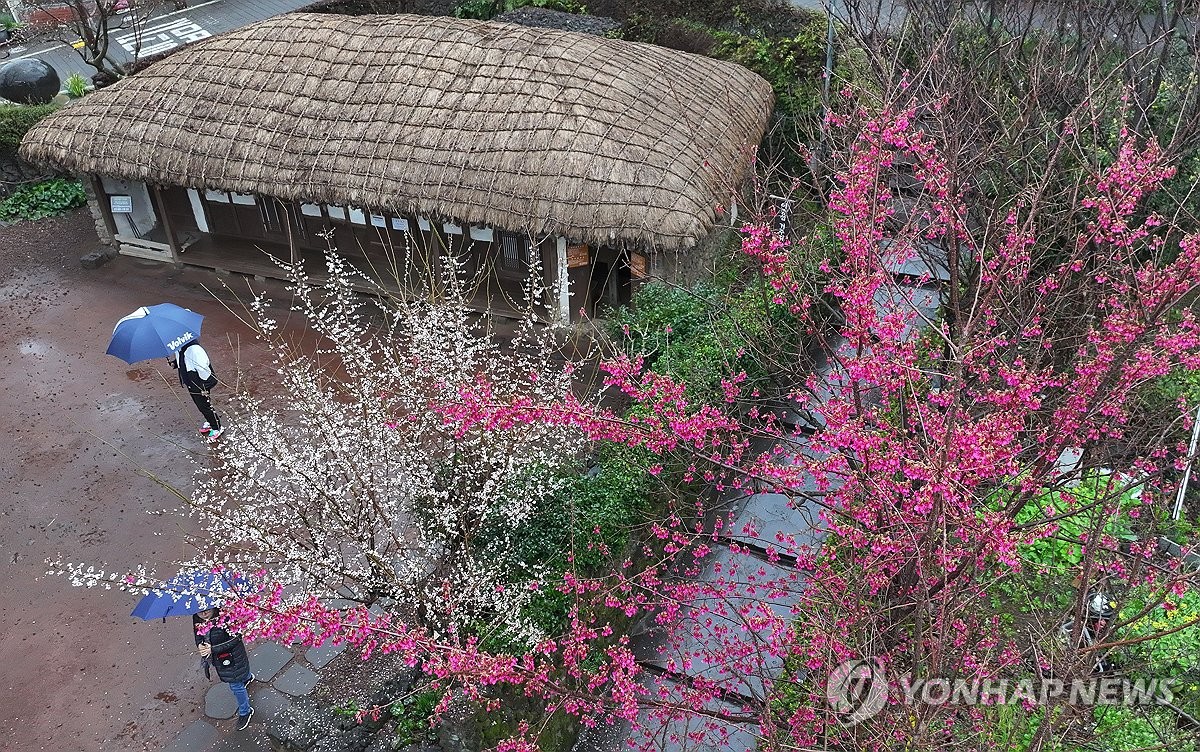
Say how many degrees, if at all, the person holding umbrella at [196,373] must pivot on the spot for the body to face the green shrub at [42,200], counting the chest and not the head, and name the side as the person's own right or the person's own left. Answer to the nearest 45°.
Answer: approximately 90° to the person's own right

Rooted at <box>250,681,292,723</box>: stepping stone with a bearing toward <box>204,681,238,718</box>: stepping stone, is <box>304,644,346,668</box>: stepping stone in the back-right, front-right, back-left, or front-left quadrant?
back-right

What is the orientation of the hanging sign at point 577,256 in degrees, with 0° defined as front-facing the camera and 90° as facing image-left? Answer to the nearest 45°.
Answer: approximately 0°

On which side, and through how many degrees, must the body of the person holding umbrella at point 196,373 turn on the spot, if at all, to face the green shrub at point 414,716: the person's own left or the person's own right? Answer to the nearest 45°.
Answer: approximately 90° to the person's own left

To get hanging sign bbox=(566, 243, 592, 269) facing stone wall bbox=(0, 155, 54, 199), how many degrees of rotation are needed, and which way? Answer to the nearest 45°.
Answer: approximately 135° to its right

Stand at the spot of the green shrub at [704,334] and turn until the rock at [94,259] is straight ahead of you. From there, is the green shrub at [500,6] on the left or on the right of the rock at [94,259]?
right
